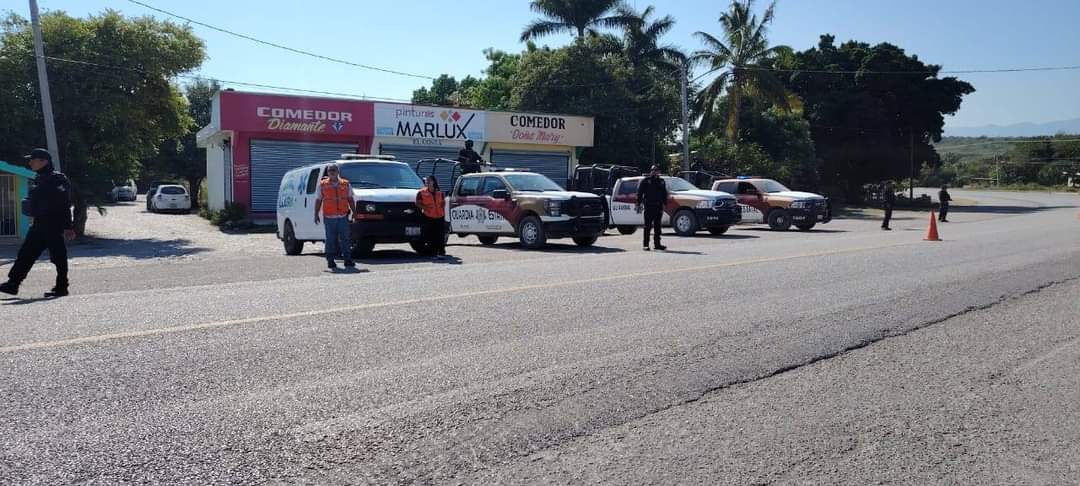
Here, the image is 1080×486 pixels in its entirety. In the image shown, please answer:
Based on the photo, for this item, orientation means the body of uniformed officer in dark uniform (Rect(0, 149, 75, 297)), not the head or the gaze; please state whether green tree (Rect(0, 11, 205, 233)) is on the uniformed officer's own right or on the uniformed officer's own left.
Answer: on the uniformed officer's own right

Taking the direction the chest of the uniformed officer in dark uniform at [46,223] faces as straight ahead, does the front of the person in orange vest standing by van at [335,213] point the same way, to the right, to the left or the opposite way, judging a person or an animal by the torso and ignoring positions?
to the left

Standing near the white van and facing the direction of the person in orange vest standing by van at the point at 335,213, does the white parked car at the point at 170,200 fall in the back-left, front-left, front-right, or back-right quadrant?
back-right

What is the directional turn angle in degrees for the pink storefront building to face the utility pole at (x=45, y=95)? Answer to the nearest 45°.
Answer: approximately 90° to its right

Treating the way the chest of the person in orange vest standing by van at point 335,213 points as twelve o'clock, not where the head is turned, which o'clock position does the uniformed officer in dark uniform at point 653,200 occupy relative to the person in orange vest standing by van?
The uniformed officer in dark uniform is roughly at 8 o'clock from the person in orange vest standing by van.

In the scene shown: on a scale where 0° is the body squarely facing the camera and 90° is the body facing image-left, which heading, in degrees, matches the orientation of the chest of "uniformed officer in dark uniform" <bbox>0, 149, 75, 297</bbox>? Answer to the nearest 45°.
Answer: approximately 90°

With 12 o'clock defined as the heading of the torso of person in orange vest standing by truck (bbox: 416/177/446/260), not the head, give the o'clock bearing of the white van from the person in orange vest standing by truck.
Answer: The white van is roughly at 4 o'clock from the person in orange vest standing by truck.
